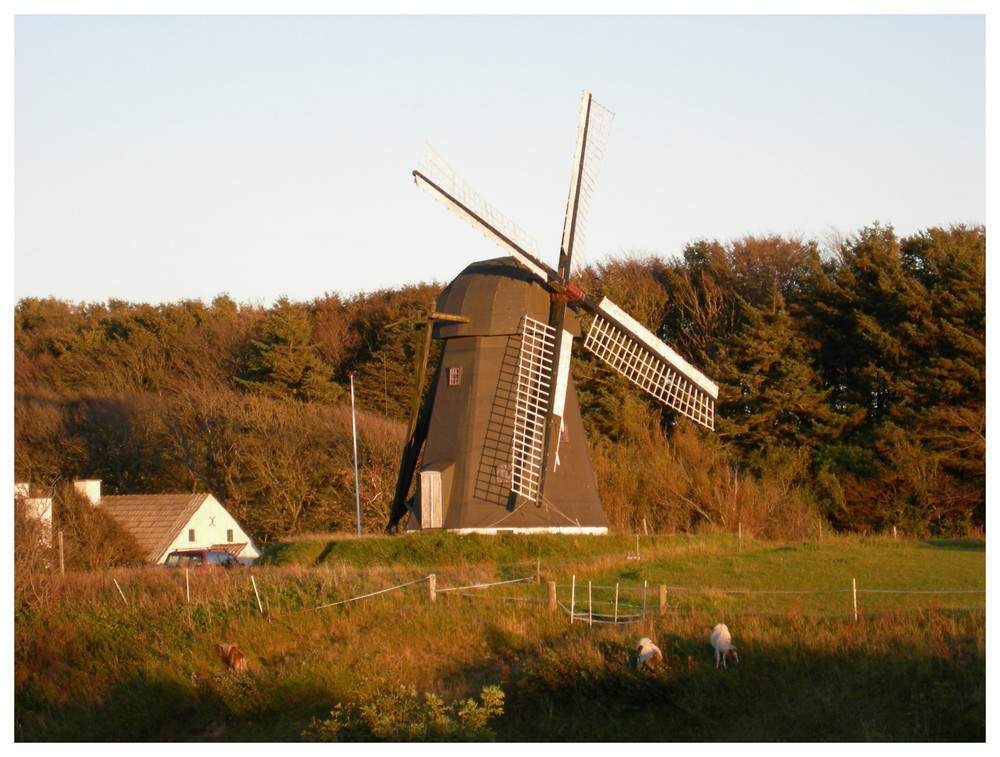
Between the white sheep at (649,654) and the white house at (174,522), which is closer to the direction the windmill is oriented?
the white sheep

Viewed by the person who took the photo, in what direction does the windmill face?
facing the viewer and to the right of the viewer

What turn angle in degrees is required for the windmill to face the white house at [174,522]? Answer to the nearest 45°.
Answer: approximately 180°

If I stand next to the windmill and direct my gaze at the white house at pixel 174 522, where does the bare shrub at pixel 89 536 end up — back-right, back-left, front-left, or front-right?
front-left

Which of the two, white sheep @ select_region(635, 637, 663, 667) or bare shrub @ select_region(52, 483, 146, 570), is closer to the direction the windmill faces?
the white sheep

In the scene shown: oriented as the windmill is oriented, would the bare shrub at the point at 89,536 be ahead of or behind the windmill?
behind

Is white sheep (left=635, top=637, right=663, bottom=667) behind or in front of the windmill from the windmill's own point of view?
in front
